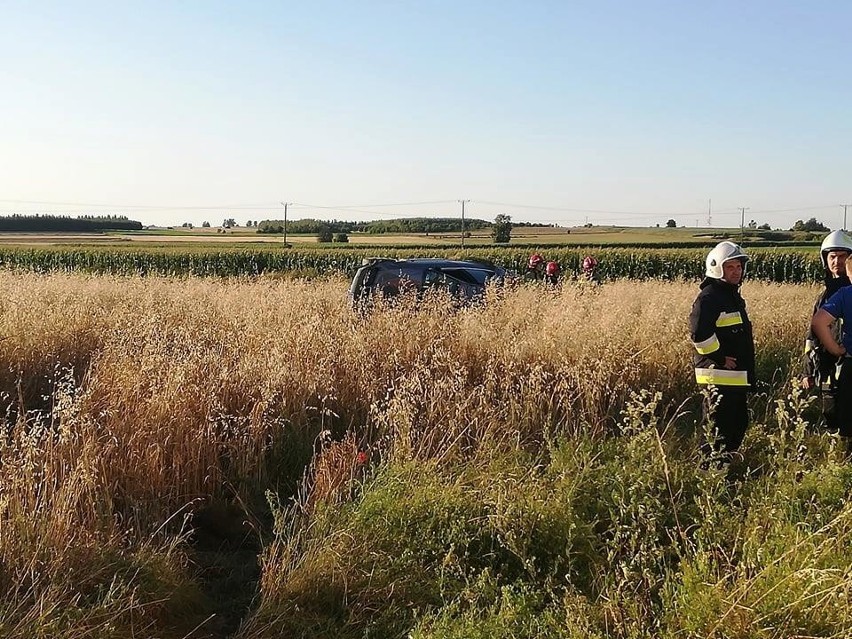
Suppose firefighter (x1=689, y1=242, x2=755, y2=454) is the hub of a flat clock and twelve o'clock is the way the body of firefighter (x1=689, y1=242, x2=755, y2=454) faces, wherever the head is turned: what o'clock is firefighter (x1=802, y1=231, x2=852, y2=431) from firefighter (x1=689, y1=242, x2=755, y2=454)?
firefighter (x1=802, y1=231, x2=852, y2=431) is roughly at 9 o'clock from firefighter (x1=689, y1=242, x2=755, y2=454).

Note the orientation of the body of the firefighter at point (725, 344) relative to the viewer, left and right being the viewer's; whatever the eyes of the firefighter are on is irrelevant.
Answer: facing the viewer and to the right of the viewer

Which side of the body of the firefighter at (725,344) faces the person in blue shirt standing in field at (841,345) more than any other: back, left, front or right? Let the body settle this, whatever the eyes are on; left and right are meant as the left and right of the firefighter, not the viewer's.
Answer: left

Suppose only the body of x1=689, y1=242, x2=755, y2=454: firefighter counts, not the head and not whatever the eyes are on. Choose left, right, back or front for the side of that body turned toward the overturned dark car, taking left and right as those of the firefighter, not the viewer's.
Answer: back

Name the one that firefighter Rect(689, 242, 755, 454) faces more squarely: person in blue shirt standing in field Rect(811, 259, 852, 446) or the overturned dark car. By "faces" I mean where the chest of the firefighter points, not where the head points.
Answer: the person in blue shirt standing in field
